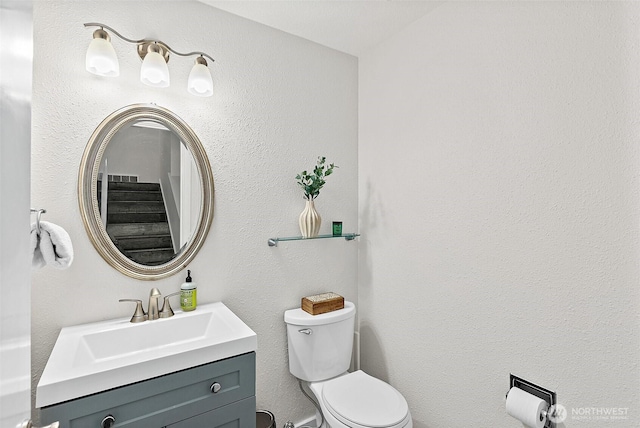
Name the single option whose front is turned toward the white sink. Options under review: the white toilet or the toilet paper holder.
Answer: the toilet paper holder

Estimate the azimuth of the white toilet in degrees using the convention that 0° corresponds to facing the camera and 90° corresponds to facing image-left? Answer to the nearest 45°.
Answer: approximately 315°

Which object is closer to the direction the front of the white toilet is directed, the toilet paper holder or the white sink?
the toilet paper holder

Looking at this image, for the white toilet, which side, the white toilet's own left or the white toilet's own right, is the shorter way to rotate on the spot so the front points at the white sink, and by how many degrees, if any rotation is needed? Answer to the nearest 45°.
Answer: approximately 90° to the white toilet's own right

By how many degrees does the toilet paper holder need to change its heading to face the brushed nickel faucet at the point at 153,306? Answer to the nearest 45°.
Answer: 0° — it already faces it

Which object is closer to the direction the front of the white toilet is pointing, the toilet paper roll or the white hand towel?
the toilet paper roll

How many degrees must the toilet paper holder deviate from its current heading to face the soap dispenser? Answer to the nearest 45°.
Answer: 0° — it already faces it

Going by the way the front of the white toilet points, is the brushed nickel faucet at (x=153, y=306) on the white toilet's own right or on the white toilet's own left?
on the white toilet's own right

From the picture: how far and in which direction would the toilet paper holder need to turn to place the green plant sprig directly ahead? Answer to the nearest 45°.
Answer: approximately 45° to its right
